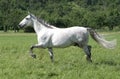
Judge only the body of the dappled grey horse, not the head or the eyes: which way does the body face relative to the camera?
to the viewer's left
